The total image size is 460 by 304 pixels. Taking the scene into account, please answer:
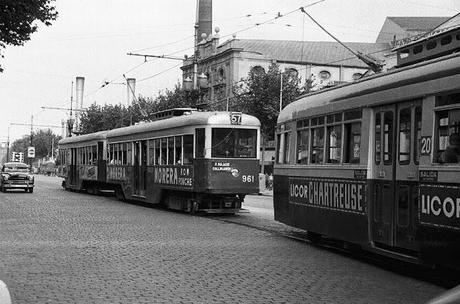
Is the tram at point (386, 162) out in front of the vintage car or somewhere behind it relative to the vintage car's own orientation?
in front

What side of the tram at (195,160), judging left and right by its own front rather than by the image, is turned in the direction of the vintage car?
back

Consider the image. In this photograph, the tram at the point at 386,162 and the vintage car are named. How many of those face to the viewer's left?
0

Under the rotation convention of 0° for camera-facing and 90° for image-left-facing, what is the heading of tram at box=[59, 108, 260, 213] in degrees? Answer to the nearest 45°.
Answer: approximately 315°

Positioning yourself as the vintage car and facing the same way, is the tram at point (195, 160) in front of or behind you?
in front

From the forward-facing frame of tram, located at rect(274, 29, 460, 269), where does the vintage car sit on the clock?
The vintage car is roughly at 6 o'clock from the tram.

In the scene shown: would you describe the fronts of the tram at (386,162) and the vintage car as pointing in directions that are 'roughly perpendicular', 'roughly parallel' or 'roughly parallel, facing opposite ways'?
roughly parallel

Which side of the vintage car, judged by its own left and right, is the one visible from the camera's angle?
front
